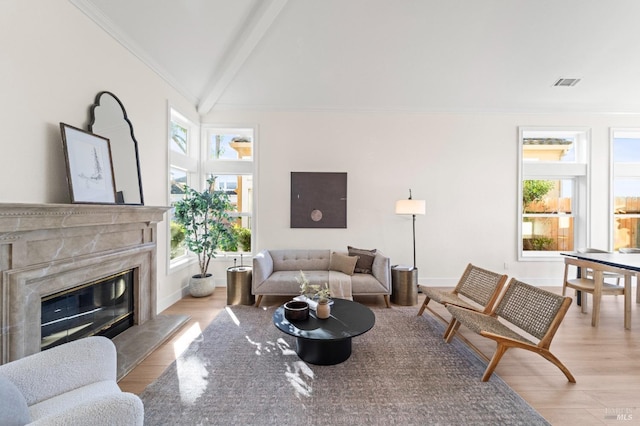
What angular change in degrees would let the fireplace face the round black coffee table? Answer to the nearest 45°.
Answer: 0° — it already faces it

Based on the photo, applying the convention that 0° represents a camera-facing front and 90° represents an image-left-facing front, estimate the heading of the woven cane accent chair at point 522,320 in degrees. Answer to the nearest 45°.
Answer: approximately 45°

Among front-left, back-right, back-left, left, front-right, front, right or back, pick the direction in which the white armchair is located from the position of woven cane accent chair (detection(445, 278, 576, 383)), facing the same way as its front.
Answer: front

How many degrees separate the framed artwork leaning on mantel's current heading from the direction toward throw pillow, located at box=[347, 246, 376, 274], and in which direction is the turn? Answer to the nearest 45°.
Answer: approximately 45° to its left

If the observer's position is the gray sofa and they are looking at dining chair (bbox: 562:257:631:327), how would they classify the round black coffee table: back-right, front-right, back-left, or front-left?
front-right

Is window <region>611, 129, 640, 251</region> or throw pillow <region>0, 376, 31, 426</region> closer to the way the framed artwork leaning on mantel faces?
the window

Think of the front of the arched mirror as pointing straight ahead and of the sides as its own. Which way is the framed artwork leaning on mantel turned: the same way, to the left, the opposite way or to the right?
the same way

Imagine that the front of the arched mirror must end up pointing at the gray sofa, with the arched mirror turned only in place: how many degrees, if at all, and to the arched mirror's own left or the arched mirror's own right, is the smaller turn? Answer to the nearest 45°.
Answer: approximately 45° to the arched mirror's own left

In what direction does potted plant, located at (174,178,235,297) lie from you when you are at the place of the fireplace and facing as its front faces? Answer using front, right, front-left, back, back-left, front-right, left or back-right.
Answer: left

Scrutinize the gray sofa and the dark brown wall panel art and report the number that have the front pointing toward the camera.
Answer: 2

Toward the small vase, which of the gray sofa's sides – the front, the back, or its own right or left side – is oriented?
front

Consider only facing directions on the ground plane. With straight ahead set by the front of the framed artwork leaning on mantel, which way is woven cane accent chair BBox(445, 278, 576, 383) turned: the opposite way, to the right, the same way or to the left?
the opposite way

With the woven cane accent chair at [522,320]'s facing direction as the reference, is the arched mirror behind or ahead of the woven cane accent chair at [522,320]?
ahead

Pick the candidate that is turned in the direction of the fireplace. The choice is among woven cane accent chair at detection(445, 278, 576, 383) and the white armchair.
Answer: the woven cane accent chair

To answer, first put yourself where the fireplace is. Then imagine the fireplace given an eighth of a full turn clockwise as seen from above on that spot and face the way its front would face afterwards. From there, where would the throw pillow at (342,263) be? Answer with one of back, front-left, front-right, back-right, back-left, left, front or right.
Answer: left

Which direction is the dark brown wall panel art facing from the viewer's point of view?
toward the camera

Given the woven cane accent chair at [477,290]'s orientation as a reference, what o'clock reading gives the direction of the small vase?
The small vase is roughly at 12 o'clock from the woven cane accent chair.

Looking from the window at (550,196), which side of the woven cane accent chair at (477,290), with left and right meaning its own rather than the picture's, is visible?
back

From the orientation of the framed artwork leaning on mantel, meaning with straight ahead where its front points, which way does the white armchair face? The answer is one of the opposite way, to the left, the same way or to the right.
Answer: the same way
